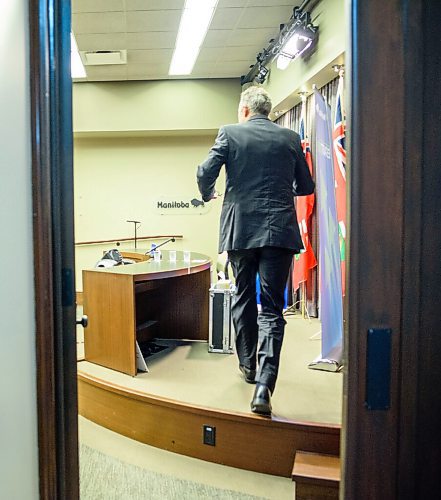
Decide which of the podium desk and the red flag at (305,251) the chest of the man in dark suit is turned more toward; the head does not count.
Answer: the red flag

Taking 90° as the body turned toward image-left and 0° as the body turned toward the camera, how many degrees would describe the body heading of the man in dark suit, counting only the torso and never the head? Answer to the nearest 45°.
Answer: approximately 180°

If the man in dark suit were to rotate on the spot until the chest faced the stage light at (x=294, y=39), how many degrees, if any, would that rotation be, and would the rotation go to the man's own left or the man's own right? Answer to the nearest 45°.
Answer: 0° — they already face it

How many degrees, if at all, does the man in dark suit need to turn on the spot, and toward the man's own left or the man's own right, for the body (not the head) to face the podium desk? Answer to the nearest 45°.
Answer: approximately 45° to the man's own left

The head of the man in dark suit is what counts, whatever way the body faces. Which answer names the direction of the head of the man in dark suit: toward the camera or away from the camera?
away from the camera

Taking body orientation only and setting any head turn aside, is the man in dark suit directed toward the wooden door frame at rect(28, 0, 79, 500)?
no

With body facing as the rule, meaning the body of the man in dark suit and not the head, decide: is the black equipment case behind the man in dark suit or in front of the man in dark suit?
in front

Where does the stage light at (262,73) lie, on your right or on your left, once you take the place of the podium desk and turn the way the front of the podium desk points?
on your right

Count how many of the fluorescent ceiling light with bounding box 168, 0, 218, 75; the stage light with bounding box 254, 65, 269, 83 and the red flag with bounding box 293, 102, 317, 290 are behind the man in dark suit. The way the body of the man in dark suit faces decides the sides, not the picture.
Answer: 0
